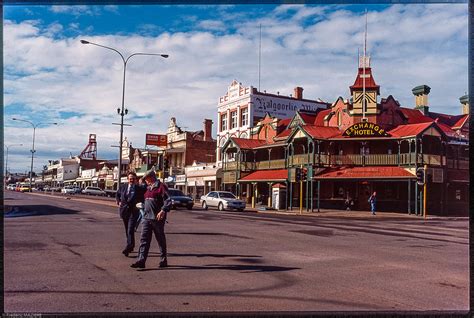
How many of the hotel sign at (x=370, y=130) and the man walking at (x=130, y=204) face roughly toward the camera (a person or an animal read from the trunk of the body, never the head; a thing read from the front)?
2

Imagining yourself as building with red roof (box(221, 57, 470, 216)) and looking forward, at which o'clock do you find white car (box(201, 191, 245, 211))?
The white car is roughly at 2 o'clock from the building with red roof.

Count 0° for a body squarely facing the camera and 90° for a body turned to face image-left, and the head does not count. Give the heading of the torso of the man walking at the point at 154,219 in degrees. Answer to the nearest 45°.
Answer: approximately 45°

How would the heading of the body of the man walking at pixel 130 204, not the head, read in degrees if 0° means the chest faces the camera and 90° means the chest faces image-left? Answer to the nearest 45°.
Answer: approximately 0°

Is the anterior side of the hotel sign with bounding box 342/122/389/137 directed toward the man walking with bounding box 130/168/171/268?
yes

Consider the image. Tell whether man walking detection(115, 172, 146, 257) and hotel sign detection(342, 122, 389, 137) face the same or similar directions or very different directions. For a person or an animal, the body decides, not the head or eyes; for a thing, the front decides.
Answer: same or similar directions

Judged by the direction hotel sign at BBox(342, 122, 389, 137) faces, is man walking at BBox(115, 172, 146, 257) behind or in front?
in front

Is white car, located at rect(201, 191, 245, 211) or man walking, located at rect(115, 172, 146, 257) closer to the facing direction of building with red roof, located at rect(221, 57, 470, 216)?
the man walking

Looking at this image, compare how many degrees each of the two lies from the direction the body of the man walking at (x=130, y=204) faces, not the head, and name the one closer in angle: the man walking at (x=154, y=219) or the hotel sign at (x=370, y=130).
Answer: the man walking

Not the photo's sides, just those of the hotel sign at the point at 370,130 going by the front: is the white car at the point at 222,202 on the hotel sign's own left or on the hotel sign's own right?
on the hotel sign's own right

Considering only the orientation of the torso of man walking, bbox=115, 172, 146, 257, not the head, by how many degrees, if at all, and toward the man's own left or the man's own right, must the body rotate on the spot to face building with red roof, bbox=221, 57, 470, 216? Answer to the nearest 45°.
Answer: approximately 135° to the man's own left

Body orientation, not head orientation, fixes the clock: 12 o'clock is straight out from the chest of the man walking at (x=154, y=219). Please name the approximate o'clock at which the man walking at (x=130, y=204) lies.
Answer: the man walking at (x=130, y=204) is roughly at 4 o'clock from the man walking at (x=154, y=219).

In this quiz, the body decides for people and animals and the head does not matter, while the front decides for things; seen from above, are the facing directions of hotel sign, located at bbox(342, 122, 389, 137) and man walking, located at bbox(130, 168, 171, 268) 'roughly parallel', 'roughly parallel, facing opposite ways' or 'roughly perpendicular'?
roughly parallel

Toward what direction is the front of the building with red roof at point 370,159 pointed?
toward the camera

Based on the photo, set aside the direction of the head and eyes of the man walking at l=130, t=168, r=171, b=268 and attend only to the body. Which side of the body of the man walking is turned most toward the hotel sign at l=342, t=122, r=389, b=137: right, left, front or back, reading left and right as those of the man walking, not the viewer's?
back
